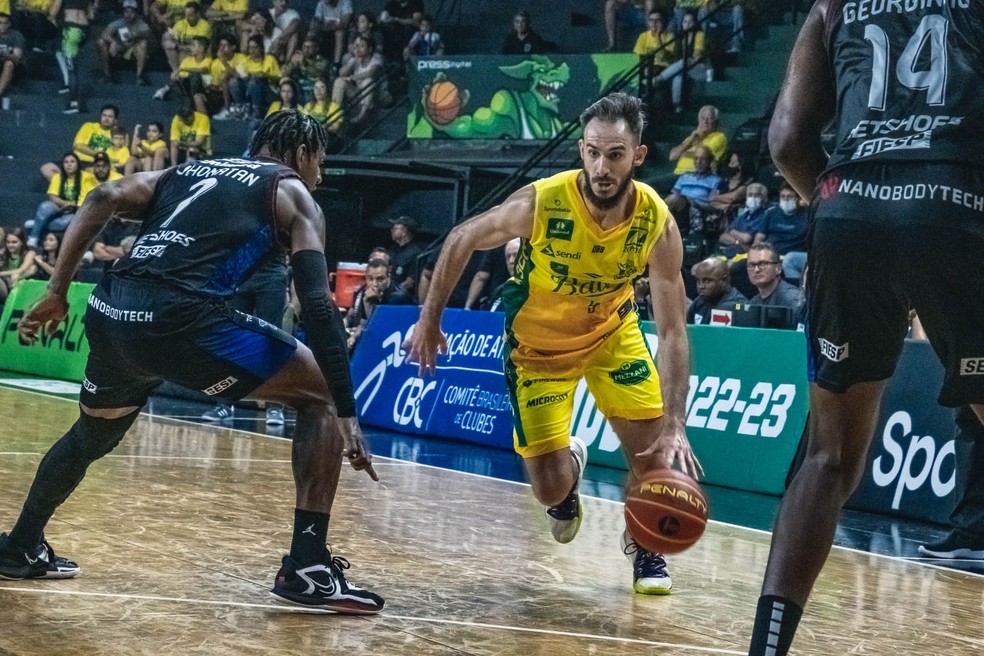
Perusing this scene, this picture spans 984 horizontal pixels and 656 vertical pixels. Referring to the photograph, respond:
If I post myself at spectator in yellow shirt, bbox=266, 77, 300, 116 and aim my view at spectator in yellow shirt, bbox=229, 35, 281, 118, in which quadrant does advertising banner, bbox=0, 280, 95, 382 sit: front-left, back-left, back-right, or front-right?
back-left

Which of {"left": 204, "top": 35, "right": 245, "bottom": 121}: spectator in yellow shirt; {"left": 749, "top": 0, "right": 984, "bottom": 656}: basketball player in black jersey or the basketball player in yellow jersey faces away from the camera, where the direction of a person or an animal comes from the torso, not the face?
the basketball player in black jersey

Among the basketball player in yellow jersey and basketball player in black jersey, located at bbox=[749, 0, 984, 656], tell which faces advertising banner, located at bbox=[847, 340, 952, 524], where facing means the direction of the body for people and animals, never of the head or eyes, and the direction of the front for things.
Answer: the basketball player in black jersey

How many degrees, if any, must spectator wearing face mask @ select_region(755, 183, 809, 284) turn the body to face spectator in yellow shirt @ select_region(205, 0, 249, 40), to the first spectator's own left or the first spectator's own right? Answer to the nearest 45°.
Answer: approximately 135° to the first spectator's own right

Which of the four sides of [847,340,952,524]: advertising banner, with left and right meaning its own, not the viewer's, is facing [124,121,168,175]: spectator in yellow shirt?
right

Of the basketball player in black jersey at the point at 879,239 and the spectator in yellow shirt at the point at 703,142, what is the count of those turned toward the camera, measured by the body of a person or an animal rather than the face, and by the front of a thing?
1

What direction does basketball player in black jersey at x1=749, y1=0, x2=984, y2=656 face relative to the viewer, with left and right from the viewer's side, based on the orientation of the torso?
facing away from the viewer

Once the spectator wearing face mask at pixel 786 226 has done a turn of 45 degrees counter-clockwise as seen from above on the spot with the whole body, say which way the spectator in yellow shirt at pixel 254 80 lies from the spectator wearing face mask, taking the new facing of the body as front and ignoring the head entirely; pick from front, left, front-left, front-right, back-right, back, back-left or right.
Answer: back

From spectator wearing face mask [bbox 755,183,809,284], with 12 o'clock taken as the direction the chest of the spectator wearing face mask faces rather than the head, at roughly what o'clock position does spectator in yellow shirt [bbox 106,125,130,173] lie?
The spectator in yellow shirt is roughly at 4 o'clock from the spectator wearing face mask.

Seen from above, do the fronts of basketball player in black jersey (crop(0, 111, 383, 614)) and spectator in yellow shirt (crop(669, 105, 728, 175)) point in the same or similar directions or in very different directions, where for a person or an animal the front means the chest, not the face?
very different directions

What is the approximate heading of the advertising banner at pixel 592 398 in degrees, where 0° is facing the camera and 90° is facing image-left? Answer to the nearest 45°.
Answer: approximately 45°

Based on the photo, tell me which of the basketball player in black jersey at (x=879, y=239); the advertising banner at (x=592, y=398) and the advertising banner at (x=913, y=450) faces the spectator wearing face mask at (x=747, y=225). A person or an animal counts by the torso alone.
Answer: the basketball player in black jersey

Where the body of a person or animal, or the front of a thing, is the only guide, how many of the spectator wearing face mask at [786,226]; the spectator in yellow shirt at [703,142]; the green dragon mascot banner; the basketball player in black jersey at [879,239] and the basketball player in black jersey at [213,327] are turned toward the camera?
3
